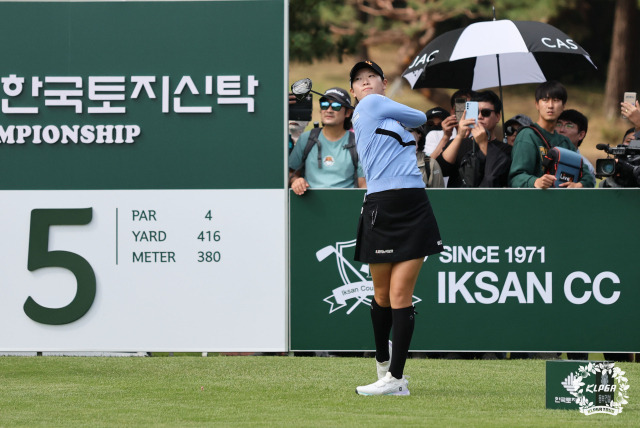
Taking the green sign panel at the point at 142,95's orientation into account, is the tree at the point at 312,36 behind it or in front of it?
behind

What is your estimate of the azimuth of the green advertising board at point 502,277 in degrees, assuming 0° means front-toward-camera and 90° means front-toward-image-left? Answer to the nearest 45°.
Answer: approximately 0°

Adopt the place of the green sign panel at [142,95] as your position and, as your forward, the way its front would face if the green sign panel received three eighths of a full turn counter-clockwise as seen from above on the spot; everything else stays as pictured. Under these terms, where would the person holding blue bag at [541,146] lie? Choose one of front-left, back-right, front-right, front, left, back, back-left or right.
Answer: front-right

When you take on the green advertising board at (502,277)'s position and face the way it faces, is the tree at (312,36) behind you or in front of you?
behind

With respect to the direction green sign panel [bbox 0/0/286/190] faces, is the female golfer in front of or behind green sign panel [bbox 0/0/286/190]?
in front

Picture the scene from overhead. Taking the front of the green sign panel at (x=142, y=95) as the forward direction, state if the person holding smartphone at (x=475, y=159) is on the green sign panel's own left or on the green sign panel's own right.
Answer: on the green sign panel's own left

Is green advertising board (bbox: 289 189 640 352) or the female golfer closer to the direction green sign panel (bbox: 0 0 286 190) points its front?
the female golfer

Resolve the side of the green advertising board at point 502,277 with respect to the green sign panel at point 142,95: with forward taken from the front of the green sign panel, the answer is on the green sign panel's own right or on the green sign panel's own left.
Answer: on the green sign panel's own left

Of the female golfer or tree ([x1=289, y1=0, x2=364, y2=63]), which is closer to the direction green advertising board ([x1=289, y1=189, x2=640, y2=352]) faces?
the female golfer
